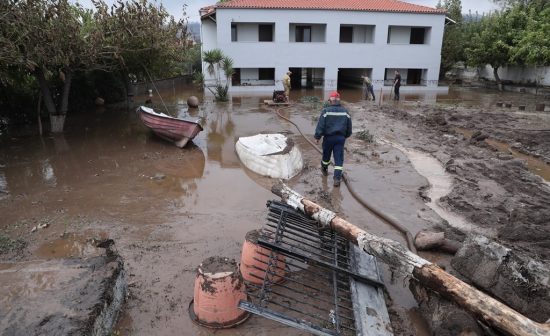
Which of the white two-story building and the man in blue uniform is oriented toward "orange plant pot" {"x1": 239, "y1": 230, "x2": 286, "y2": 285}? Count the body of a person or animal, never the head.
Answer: the white two-story building

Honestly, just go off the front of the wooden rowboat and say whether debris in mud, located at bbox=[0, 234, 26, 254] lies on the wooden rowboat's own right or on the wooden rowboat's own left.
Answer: on the wooden rowboat's own left

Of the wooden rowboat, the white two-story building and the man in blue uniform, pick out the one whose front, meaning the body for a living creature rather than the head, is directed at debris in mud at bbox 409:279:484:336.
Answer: the white two-story building

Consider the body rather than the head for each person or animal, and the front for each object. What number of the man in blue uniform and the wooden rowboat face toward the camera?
0

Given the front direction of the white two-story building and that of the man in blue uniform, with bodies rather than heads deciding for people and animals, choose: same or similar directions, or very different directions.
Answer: very different directions

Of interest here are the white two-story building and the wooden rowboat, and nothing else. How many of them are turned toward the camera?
1

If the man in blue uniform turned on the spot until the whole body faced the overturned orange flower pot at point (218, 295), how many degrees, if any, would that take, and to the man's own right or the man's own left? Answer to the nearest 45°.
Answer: approximately 180°

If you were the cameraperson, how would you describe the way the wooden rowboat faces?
facing away from the viewer and to the left of the viewer

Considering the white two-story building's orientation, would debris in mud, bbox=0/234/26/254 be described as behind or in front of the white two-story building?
in front

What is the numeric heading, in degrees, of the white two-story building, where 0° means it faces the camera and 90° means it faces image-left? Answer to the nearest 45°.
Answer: approximately 0°

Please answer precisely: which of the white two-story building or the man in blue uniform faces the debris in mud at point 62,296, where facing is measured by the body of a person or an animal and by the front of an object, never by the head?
the white two-story building

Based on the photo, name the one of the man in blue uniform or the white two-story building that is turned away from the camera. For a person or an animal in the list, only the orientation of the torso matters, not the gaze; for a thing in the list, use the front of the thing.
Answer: the man in blue uniform

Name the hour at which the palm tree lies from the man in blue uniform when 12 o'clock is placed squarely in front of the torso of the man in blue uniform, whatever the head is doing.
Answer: The palm tree is roughly at 11 o'clock from the man in blue uniform.

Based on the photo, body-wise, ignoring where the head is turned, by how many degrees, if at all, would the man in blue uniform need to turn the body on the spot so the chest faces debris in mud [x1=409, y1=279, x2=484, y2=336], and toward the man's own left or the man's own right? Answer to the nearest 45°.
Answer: approximately 180°

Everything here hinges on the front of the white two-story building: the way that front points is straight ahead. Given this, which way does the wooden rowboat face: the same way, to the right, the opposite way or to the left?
to the right

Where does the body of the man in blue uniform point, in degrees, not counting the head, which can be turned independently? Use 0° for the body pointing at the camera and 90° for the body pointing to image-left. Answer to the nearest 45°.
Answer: approximately 180°
